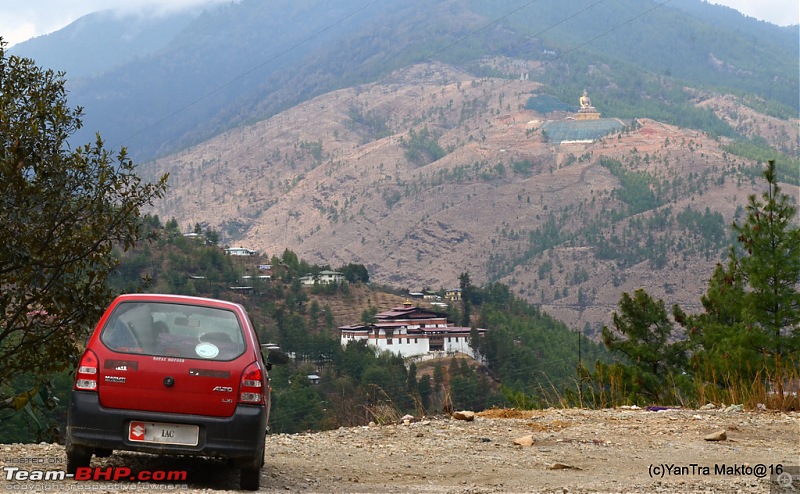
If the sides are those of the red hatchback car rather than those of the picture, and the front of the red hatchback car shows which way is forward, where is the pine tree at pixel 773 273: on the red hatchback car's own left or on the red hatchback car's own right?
on the red hatchback car's own right

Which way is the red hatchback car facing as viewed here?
away from the camera
